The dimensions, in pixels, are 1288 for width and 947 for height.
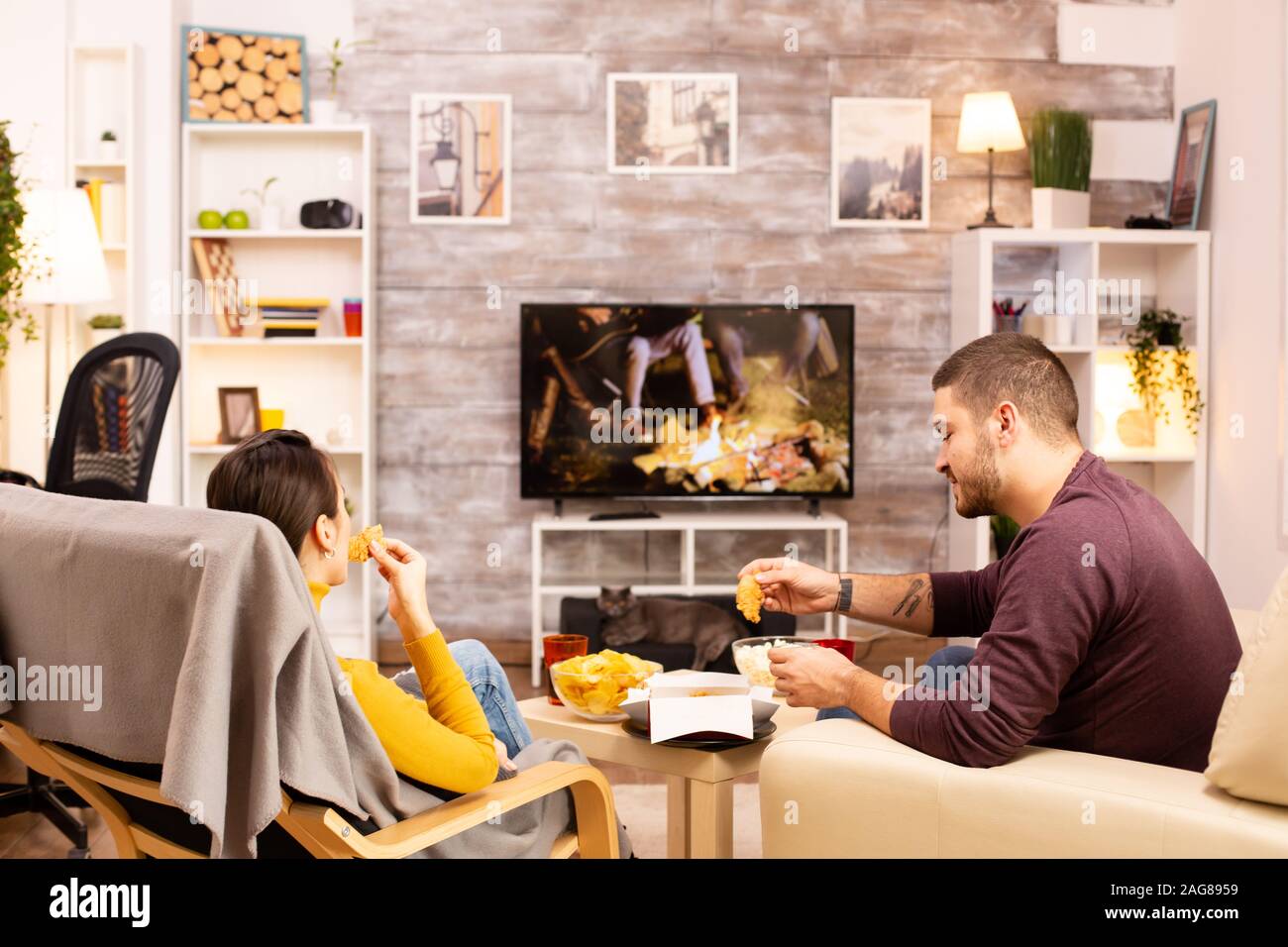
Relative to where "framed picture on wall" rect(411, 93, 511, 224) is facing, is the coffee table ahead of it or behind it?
ahead

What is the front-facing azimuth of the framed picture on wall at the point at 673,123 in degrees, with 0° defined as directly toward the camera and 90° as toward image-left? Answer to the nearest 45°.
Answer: approximately 0°

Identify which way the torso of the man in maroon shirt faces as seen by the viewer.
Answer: to the viewer's left

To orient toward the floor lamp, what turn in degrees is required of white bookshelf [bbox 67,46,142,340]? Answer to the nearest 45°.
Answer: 0° — it already faces it

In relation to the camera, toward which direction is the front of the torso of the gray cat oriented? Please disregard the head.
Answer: to the viewer's left

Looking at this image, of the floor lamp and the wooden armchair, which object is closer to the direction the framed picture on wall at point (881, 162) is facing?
the wooden armchair

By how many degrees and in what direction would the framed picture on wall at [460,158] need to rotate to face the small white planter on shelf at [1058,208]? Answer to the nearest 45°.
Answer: approximately 90° to its left

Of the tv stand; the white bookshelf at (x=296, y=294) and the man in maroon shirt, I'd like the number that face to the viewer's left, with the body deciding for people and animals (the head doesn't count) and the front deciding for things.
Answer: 1

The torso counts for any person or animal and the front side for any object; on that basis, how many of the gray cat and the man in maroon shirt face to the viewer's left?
2

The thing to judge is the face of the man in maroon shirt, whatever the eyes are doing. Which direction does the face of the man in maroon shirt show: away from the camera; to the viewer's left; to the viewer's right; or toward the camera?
to the viewer's left

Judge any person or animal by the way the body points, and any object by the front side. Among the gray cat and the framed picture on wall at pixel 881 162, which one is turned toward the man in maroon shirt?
the framed picture on wall

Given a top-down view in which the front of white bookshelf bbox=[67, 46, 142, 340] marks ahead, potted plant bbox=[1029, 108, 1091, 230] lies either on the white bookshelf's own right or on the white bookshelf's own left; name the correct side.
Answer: on the white bookshelf's own left
